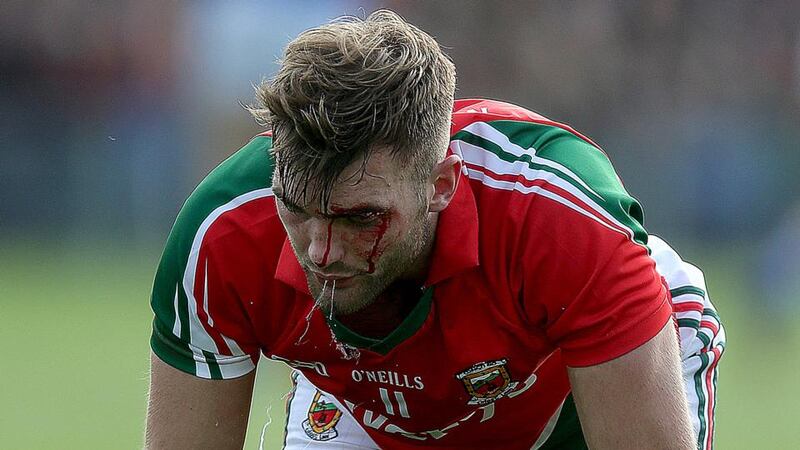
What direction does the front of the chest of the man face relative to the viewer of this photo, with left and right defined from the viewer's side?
facing the viewer and to the left of the viewer
